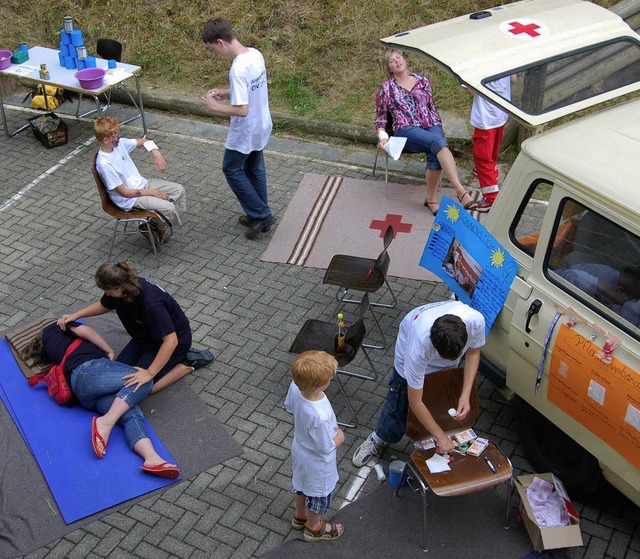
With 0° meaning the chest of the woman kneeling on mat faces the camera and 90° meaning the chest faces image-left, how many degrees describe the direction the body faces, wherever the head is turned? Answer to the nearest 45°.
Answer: approximately 45°

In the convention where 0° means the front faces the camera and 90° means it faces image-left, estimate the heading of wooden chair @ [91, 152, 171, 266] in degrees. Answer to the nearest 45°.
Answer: approximately 270°

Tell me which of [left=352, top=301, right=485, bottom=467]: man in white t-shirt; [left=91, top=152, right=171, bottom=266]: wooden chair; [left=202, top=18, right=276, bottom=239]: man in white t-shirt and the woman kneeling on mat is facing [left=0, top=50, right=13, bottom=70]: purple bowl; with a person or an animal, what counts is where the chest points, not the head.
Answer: [left=202, top=18, right=276, bottom=239]: man in white t-shirt

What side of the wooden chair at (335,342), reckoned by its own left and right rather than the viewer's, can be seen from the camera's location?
left

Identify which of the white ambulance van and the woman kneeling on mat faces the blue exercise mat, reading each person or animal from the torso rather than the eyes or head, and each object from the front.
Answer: the woman kneeling on mat

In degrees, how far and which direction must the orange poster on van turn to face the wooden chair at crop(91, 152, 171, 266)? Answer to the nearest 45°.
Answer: approximately 45° to its right

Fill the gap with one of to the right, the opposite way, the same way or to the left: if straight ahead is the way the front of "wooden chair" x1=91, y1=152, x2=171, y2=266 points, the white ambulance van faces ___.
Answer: to the right

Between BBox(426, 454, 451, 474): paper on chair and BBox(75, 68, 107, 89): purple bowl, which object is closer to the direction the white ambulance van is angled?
the paper on chair

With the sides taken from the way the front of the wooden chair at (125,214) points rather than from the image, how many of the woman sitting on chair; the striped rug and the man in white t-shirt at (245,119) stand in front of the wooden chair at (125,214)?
3

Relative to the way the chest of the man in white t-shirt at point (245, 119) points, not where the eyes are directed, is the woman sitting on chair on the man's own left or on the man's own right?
on the man's own right

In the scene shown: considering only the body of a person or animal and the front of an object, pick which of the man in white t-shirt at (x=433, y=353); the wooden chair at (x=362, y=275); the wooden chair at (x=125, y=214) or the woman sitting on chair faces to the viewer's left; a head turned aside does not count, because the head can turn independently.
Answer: the wooden chair at (x=362, y=275)

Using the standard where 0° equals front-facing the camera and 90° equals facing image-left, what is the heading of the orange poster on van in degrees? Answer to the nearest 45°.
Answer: approximately 45°

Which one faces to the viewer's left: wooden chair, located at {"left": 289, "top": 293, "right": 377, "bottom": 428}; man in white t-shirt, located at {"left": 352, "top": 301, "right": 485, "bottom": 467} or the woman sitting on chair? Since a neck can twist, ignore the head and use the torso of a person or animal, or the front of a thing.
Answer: the wooden chair

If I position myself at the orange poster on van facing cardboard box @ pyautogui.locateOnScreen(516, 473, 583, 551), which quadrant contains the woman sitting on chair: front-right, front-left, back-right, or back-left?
back-right
